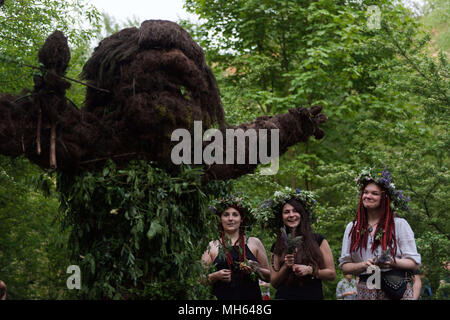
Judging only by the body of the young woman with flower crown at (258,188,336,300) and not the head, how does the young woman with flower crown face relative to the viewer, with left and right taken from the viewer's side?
facing the viewer and to the left of the viewer

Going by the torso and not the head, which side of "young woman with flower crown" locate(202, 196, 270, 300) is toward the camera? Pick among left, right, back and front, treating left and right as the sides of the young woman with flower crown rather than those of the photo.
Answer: front

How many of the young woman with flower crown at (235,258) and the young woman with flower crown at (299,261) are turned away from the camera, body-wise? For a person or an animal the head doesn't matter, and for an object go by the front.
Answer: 0
